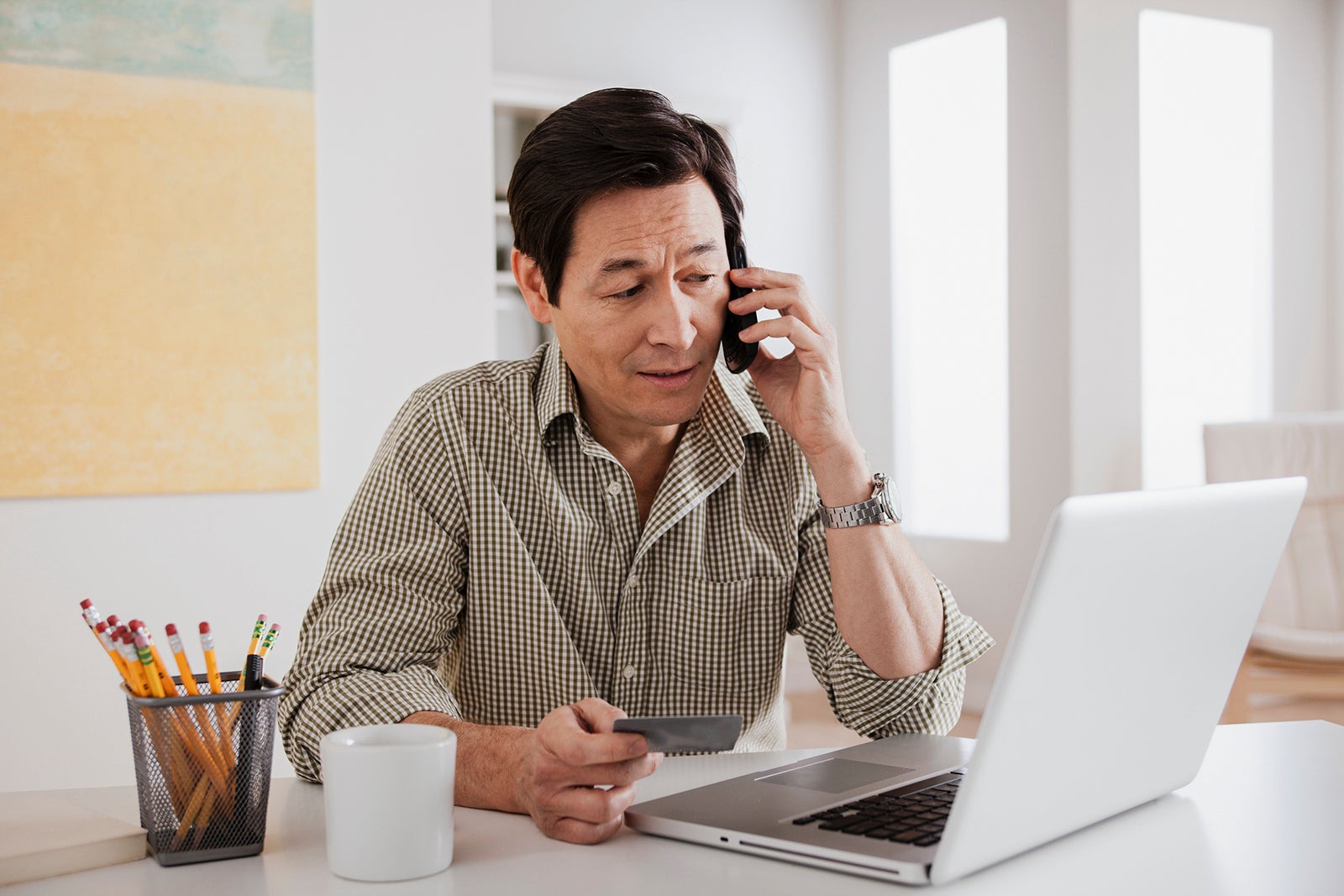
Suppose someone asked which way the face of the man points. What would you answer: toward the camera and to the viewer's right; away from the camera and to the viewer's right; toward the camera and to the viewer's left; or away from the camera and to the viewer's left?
toward the camera and to the viewer's right

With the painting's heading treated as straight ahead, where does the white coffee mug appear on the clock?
The white coffee mug is roughly at 12 o'clock from the painting.

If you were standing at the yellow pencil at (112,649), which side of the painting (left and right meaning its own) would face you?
front

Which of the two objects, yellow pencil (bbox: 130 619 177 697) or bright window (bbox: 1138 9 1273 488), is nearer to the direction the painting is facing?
the yellow pencil

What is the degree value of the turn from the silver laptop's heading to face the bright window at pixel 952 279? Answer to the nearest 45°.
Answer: approximately 45° to its right

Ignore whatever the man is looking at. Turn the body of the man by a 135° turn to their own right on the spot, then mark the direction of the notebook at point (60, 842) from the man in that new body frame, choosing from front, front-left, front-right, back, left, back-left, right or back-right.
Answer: left

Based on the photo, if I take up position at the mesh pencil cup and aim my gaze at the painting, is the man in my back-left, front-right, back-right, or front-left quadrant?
front-right

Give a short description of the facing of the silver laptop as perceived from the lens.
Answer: facing away from the viewer and to the left of the viewer

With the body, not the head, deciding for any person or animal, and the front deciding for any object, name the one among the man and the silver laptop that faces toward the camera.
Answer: the man

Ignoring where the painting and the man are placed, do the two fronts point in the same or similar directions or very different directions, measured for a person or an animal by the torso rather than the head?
same or similar directions

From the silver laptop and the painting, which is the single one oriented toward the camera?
the painting

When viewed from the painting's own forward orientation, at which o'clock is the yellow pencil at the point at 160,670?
The yellow pencil is roughly at 12 o'clock from the painting.

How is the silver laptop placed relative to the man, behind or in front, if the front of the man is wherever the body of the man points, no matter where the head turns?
in front

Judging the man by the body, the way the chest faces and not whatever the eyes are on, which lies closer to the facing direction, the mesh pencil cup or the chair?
the mesh pencil cup

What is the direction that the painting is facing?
toward the camera

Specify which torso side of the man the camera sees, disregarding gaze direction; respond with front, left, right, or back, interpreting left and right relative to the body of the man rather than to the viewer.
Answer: front

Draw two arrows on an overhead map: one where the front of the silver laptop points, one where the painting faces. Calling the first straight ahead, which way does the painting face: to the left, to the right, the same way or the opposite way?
the opposite way
